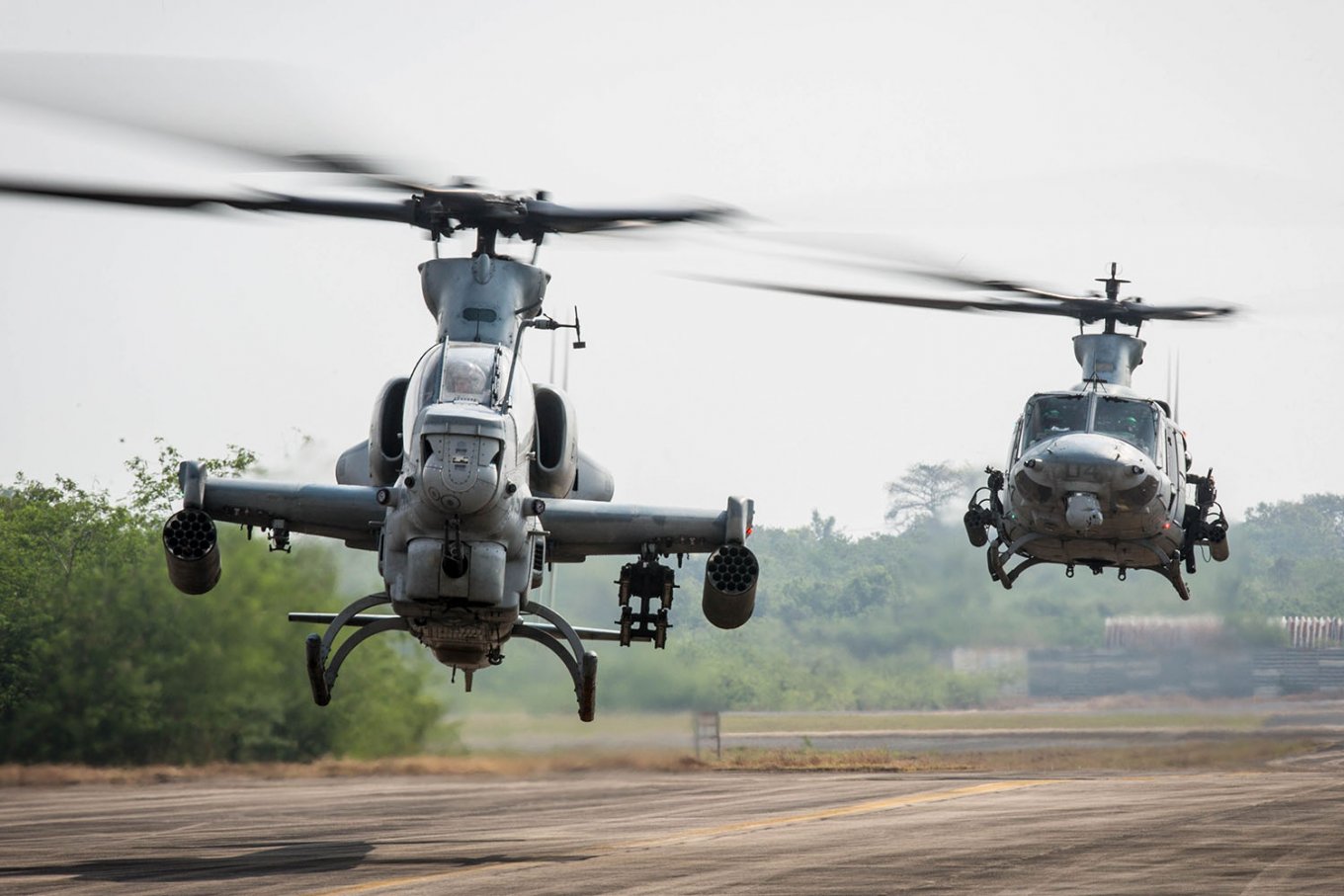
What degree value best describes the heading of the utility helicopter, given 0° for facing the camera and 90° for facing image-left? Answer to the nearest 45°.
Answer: approximately 0°

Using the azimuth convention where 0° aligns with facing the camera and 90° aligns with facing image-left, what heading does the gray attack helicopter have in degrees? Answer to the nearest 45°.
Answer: approximately 0°

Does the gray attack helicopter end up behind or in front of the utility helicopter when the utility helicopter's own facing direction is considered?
in front

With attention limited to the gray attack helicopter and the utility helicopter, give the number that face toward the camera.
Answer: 2

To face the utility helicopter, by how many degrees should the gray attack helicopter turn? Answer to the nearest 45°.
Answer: approximately 135° to its left
